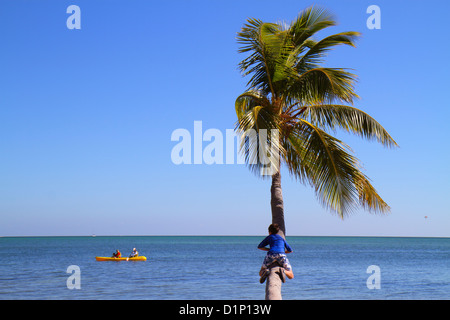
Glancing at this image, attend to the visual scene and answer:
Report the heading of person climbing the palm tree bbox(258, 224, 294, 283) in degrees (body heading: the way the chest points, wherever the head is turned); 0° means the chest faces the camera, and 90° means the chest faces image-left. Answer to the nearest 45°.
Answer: approximately 180°
